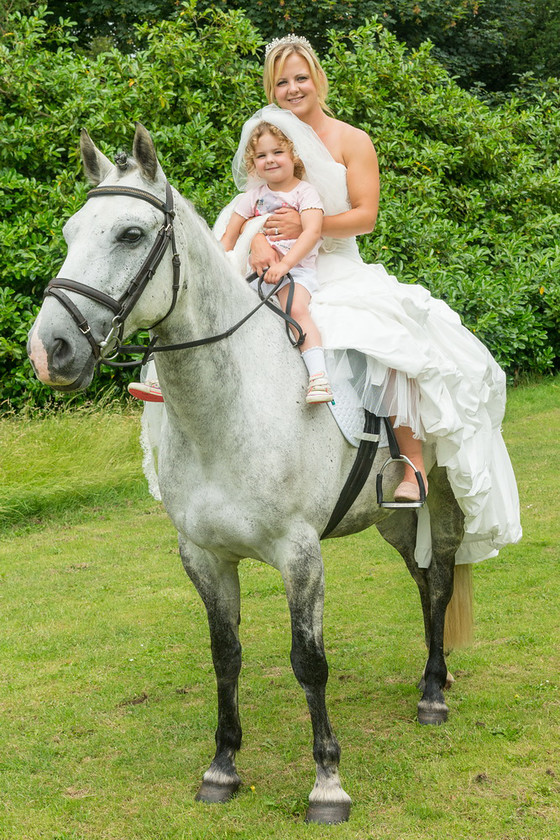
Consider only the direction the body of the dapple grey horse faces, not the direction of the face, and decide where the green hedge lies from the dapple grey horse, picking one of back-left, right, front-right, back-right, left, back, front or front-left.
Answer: back-right

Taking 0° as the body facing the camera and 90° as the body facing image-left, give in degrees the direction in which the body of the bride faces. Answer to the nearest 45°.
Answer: approximately 45°

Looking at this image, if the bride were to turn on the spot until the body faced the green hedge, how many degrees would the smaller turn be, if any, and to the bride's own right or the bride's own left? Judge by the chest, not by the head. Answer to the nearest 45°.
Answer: approximately 135° to the bride's own right

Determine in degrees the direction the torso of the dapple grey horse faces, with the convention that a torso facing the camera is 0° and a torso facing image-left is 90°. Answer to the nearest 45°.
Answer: approximately 45°
